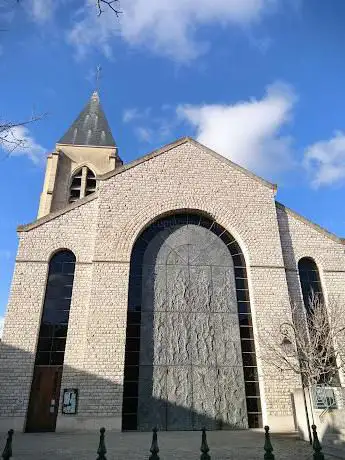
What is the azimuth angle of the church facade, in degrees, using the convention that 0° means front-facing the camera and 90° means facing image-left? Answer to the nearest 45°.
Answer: approximately 0°
